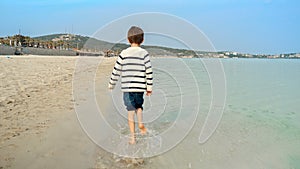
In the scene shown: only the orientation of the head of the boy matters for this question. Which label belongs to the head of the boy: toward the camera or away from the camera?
away from the camera

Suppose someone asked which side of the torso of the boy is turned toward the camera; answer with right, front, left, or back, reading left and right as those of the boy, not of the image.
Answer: back
